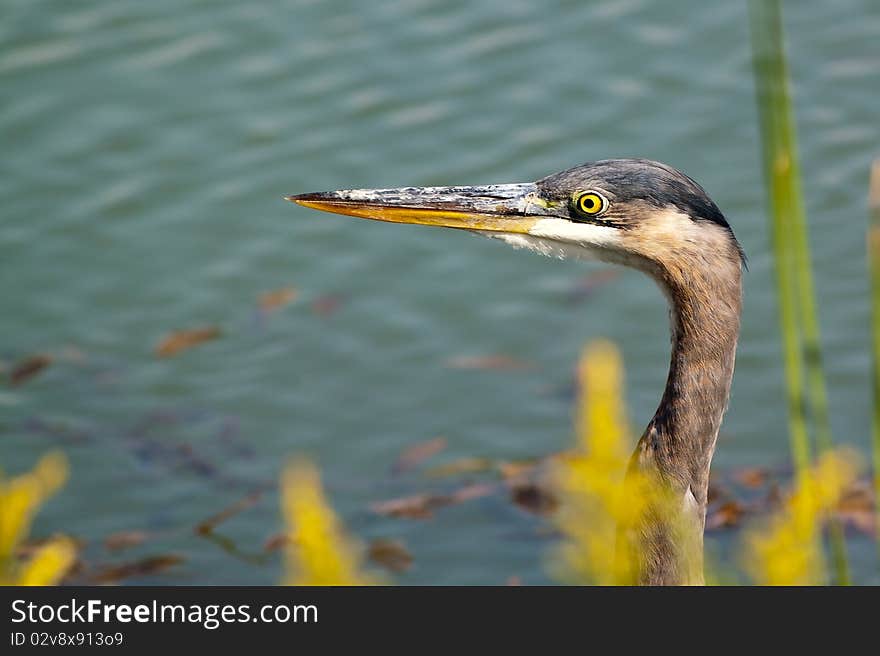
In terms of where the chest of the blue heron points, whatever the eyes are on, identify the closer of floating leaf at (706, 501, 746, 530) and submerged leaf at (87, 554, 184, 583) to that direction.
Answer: the submerged leaf

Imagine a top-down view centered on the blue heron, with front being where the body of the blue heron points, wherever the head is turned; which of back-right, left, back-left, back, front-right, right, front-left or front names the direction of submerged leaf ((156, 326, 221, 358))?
front-right

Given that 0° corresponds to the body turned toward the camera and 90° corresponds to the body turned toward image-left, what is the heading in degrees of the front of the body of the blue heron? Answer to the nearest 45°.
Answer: approximately 90°

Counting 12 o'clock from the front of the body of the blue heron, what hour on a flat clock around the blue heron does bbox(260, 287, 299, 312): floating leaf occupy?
The floating leaf is roughly at 2 o'clock from the blue heron.

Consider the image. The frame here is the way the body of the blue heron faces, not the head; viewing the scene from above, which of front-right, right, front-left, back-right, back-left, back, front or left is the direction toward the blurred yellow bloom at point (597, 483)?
left

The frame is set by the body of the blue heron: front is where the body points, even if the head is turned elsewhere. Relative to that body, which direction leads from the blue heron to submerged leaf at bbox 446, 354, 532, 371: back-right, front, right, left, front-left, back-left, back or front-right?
right

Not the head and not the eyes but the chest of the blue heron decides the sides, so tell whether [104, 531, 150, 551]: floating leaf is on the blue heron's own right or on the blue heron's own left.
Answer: on the blue heron's own right

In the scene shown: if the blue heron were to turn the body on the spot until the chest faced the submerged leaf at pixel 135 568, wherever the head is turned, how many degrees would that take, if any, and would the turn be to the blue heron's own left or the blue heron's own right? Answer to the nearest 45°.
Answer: approximately 45° to the blue heron's own right

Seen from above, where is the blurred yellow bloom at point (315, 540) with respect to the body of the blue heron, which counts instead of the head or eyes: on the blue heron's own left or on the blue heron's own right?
on the blue heron's own left
